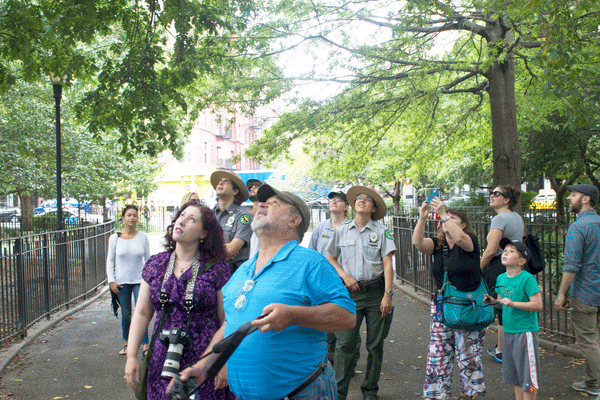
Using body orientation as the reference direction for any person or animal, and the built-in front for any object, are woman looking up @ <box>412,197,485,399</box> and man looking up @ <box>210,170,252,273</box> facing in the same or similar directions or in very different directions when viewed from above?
same or similar directions

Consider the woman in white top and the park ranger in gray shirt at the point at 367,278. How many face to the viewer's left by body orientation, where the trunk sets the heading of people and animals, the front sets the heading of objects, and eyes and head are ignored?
0

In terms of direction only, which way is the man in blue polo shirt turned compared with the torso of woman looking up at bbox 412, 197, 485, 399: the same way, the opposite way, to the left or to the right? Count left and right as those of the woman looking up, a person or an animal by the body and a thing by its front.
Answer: the same way

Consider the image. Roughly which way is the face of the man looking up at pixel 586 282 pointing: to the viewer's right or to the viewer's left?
to the viewer's left

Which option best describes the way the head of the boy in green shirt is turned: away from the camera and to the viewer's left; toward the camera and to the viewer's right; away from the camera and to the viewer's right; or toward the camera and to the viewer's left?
toward the camera and to the viewer's left

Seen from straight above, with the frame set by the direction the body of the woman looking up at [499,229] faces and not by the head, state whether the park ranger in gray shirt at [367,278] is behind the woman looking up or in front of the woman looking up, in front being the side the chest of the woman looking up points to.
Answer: in front

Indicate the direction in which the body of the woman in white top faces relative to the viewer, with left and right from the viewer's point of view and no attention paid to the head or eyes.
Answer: facing the viewer

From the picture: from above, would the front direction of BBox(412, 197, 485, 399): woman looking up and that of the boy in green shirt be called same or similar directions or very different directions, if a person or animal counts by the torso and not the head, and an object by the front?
same or similar directions

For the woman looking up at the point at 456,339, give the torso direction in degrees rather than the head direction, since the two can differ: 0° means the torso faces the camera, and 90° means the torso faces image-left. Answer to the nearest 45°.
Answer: approximately 45°

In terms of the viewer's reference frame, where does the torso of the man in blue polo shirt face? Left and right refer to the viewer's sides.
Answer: facing the viewer and to the left of the viewer

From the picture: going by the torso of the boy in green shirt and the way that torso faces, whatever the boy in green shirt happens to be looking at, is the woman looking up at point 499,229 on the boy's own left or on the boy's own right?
on the boy's own right

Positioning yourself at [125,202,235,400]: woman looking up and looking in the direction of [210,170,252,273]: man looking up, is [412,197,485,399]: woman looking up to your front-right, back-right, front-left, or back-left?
front-right
